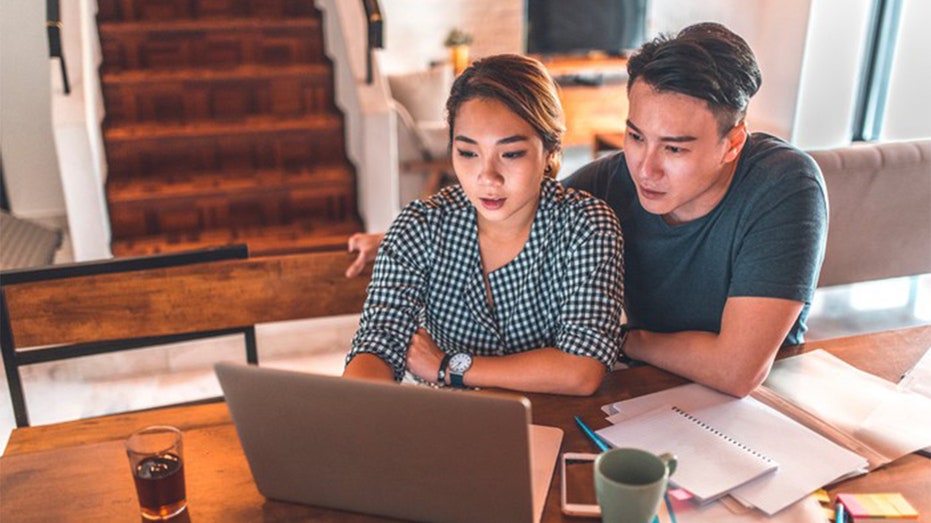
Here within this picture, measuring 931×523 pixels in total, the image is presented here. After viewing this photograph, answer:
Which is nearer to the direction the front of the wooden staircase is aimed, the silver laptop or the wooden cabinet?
the silver laptop

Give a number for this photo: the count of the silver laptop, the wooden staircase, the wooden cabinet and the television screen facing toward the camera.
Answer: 3

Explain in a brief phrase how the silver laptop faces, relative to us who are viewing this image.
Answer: facing away from the viewer and to the right of the viewer

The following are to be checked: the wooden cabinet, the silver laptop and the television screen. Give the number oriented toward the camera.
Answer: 2

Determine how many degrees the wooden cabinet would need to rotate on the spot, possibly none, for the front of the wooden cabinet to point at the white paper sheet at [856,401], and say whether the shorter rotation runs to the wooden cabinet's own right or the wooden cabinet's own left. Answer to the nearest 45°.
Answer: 0° — it already faces it

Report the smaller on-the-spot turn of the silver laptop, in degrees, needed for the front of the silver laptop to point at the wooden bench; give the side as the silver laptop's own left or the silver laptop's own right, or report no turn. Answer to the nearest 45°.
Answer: approximately 90° to the silver laptop's own left

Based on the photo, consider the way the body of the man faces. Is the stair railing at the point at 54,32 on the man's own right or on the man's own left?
on the man's own right
